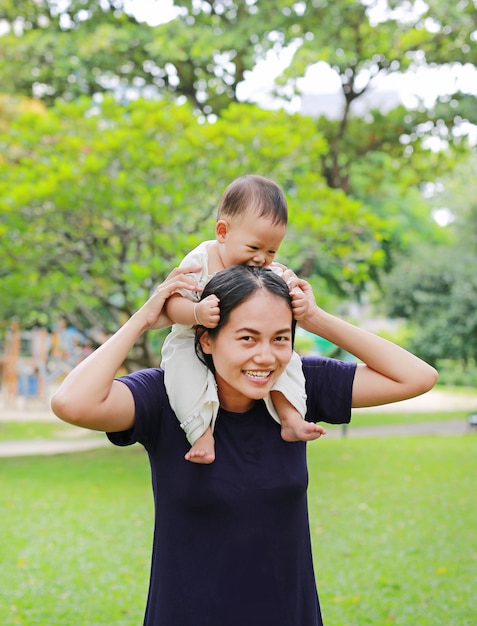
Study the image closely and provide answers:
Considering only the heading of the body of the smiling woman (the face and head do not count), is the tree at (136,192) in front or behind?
behind

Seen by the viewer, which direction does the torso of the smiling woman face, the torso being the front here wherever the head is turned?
toward the camera

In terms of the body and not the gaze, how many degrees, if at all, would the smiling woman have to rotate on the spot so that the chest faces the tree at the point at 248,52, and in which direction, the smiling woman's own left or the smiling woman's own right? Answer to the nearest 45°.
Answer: approximately 180°

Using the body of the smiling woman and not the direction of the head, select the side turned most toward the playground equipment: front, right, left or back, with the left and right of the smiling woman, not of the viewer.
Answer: back

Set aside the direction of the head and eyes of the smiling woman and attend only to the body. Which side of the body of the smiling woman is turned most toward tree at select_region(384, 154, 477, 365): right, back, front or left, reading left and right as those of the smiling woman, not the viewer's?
back
